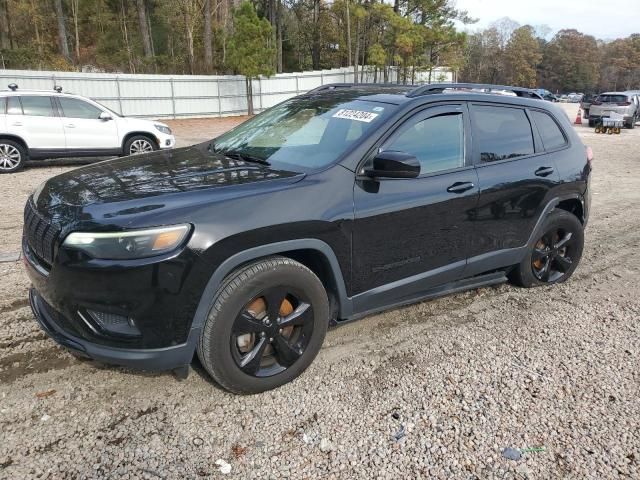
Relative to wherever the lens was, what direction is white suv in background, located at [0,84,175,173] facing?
facing to the right of the viewer

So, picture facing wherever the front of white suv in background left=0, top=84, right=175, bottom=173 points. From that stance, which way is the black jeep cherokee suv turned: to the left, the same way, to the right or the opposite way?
the opposite way

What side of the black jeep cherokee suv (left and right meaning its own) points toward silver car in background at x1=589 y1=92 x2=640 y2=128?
back

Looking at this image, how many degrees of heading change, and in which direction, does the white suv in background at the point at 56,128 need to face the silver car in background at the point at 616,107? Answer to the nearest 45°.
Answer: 0° — it already faces it

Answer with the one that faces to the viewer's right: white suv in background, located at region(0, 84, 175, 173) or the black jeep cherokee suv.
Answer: the white suv in background

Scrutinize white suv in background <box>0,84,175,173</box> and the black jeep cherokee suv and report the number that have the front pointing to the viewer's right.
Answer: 1

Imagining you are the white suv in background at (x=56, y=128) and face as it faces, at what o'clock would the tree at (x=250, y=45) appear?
The tree is roughly at 10 o'clock from the white suv in background.

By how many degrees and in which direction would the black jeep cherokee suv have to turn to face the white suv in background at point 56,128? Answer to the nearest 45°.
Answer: approximately 90° to its right

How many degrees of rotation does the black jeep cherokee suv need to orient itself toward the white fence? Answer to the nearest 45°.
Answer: approximately 135° to its right

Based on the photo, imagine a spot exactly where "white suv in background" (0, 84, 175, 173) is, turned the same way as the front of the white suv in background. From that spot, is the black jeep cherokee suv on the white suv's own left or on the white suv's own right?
on the white suv's own right

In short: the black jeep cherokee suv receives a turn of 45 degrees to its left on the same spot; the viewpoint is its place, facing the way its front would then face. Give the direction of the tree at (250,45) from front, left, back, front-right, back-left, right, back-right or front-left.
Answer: back
